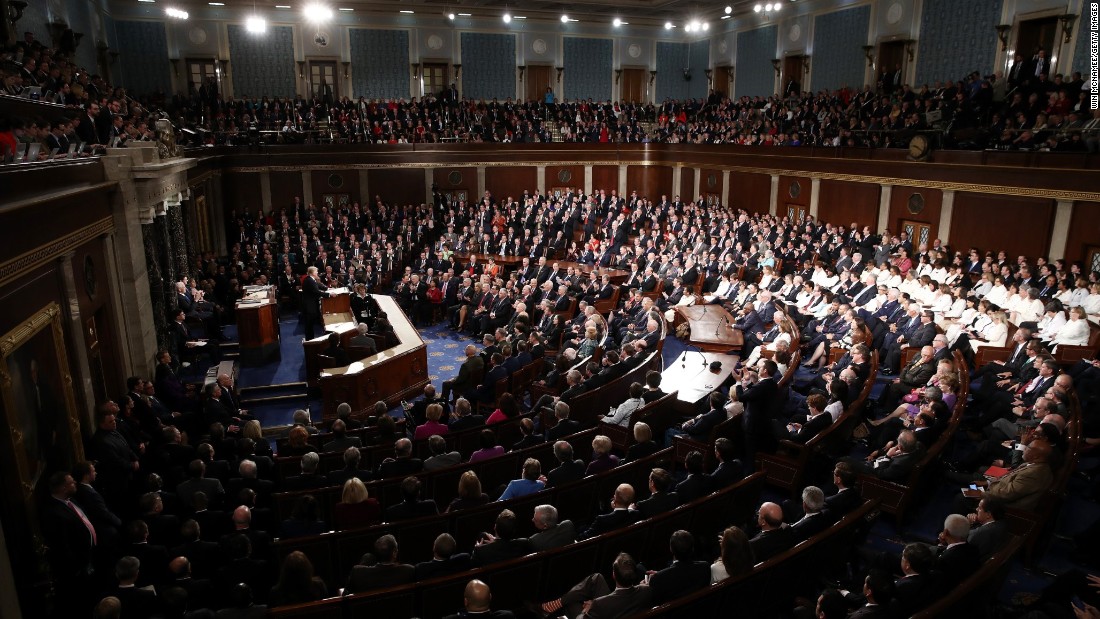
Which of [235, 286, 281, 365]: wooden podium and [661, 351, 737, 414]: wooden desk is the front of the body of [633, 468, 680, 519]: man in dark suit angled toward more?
the wooden podium

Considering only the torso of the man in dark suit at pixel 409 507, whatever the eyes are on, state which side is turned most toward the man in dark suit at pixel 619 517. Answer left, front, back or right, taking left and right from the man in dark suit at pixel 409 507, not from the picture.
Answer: right

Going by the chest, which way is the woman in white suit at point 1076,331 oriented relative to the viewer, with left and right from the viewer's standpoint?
facing to the left of the viewer

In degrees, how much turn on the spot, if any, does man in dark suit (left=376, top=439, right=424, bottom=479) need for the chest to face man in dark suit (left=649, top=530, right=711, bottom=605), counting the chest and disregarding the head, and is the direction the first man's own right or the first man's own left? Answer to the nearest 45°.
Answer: approximately 135° to the first man's own right

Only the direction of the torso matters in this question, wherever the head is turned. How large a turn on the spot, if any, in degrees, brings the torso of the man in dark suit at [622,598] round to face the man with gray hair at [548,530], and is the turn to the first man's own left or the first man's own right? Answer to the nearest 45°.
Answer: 0° — they already face them

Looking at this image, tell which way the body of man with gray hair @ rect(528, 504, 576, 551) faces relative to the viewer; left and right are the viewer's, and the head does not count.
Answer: facing away from the viewer and to the left of the viewer

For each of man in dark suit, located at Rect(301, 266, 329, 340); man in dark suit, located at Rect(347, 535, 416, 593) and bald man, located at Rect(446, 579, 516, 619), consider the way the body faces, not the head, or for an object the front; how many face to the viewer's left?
0

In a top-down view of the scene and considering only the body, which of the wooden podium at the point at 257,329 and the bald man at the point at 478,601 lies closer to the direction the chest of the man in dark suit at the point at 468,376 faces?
the wooden podium

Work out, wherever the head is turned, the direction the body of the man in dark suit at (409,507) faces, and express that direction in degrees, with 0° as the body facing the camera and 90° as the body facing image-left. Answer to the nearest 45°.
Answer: approximately 180°

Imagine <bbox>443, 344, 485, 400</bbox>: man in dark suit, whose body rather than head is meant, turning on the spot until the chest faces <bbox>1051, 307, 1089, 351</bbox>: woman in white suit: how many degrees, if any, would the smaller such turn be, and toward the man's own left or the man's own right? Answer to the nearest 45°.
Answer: approximately 135° to the man's own right

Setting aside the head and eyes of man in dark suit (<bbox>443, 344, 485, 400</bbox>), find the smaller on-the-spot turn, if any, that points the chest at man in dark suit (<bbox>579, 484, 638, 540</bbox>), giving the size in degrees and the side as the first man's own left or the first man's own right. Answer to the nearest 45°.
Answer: approximately 135° to the first man's own left

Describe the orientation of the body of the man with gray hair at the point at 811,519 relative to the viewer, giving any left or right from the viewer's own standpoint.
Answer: facing away from the viewer and to the left of the viewer

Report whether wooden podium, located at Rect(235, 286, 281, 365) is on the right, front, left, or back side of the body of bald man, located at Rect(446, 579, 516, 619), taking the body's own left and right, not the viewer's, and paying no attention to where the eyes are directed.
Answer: front
